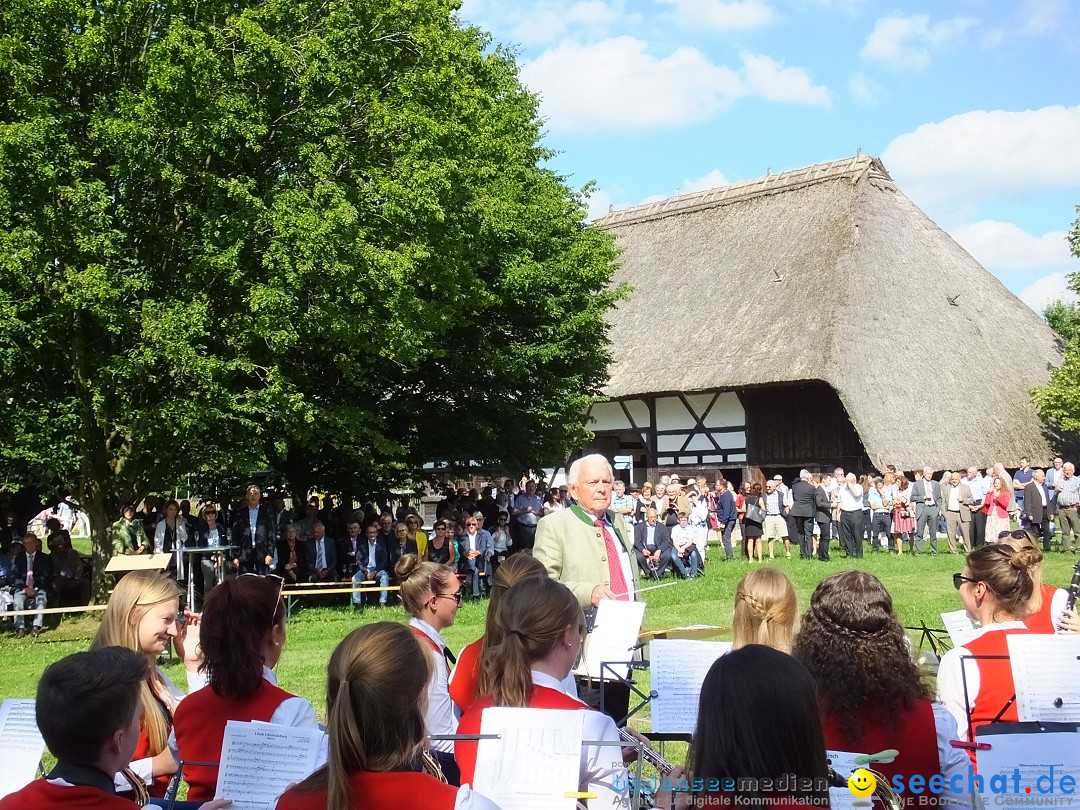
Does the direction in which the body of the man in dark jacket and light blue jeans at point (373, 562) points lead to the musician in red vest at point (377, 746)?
yes

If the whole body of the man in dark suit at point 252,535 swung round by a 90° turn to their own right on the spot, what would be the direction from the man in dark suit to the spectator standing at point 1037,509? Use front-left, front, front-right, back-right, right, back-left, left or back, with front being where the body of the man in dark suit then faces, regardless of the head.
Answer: back

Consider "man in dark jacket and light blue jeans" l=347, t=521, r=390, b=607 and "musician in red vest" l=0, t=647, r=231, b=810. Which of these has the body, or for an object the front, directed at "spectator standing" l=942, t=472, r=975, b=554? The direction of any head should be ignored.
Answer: the musician in red vest

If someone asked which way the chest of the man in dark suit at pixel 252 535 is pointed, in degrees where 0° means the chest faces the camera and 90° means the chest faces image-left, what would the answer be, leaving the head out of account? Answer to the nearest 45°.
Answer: approximately 0°

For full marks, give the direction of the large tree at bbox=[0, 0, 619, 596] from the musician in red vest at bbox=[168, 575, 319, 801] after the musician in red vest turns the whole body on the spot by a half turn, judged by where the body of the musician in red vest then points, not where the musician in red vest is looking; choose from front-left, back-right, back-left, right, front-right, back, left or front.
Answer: back-right

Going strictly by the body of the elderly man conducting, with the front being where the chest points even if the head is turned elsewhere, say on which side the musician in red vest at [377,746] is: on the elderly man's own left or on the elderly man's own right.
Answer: on the elderly man's own right

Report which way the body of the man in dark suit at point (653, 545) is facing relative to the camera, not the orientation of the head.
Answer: toward the camera

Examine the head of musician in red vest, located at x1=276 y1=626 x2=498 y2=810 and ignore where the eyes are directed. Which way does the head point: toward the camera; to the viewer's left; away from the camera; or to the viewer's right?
away from the camera

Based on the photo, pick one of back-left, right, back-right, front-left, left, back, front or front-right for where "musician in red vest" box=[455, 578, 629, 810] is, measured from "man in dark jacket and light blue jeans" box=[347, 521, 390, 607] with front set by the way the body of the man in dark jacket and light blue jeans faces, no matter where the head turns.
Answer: front

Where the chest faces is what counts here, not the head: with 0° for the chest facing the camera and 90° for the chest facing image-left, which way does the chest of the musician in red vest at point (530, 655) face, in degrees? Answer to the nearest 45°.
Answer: approximately 225°

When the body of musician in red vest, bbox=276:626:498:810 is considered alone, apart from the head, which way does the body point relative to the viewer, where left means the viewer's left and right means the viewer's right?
facing away from the viewer and to the right of the viewer

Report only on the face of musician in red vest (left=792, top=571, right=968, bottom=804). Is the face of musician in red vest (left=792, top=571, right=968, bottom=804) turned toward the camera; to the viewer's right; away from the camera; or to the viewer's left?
away from the camera

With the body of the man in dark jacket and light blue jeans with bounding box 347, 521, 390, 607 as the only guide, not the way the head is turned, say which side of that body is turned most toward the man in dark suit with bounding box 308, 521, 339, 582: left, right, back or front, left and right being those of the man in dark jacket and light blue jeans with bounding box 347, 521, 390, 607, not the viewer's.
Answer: right

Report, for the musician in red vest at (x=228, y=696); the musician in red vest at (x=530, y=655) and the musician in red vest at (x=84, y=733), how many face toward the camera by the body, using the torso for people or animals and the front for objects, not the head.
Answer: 0
